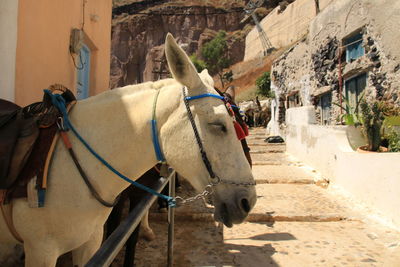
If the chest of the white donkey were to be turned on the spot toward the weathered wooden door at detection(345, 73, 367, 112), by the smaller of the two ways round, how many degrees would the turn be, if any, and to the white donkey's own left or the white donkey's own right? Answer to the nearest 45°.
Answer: approximately 45° to the white donkey's own left

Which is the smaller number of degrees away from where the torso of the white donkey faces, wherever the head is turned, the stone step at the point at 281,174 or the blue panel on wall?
the stone step

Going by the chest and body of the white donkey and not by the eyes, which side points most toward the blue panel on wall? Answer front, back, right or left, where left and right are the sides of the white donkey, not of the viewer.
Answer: left

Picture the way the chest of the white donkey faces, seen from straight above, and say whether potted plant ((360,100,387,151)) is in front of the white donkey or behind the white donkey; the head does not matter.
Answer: in front

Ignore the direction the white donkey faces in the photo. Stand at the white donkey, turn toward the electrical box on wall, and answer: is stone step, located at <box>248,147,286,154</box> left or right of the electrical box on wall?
right

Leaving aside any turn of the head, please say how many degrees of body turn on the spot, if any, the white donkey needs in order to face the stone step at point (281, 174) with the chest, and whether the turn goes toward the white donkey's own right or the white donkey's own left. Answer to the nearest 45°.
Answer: approximately 45° to the white donkey's own left

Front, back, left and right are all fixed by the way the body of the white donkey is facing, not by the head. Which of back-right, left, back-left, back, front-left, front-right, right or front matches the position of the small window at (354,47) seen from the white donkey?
front-left

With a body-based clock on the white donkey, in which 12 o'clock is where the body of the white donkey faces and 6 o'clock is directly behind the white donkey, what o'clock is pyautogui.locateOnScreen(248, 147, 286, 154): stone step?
The stone step is roughly at 10 o'clock from the white donkey.

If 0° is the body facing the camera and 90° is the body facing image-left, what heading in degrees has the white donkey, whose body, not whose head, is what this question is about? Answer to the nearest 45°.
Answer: approximately 270°
